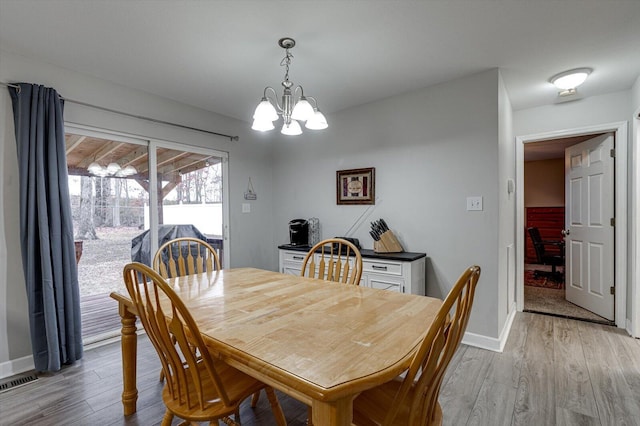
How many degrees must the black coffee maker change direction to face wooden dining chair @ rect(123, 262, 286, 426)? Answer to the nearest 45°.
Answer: approximately 45° to its left

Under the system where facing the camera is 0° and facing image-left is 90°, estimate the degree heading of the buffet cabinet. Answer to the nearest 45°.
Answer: approximately 45°

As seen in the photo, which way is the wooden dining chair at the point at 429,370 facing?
to the viewer's left

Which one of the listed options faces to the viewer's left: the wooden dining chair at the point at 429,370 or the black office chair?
the wooden dining chair

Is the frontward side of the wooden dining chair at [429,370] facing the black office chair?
no

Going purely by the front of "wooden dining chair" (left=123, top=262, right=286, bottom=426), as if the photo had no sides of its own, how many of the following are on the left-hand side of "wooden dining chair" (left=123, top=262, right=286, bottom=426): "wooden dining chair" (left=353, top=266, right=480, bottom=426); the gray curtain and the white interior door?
1

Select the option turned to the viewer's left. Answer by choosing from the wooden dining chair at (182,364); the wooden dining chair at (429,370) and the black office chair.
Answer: the wooden dining chair at (429,370)

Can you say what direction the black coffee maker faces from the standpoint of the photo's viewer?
facing the viewer and to the left of the viewer

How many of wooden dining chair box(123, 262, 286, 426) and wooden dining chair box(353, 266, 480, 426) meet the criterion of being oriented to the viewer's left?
1

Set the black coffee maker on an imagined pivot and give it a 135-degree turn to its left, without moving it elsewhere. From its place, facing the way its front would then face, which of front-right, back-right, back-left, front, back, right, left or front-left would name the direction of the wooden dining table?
right

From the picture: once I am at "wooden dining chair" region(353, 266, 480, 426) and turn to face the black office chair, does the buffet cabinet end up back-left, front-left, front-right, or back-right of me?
front-left

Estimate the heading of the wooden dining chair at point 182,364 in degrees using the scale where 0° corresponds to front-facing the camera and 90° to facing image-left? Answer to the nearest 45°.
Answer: approximately 225°

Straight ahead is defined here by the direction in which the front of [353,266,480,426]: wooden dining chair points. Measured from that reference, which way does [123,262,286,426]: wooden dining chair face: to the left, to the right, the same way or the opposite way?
to the right

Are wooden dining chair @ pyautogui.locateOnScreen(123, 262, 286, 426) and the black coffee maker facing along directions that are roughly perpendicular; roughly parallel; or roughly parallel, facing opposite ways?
roughly parallel, facing opposite ways
